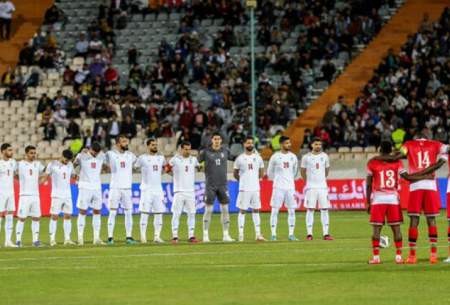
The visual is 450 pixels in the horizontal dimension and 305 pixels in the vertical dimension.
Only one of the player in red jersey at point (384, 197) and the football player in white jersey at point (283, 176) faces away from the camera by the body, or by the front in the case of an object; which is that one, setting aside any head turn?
the player in red jersey

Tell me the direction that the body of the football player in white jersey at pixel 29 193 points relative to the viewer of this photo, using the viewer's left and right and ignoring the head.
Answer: facing the viewer

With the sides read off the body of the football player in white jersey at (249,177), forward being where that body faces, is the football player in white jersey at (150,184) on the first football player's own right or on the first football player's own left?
on the first football player's own right

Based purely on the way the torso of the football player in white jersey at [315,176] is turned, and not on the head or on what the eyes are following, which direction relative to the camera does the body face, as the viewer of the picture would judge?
toward the camera

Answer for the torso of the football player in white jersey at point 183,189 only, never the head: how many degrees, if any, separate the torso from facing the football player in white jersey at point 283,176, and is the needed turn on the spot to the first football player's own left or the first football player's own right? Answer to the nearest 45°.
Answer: approximately 90° to the first football player's own left

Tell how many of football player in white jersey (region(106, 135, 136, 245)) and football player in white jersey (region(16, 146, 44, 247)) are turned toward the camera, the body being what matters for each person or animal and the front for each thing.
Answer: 2

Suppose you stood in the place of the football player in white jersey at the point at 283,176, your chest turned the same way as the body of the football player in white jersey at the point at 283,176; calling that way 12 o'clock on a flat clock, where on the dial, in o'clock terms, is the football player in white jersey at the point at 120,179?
the football player in white jersey at the point at 120,179 is roughly at 3 o'clock from the football player in white jersey at the point at 283,176.

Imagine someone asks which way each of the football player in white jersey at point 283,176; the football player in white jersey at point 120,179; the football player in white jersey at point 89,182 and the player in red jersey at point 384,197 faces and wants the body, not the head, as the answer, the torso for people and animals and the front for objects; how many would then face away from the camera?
1

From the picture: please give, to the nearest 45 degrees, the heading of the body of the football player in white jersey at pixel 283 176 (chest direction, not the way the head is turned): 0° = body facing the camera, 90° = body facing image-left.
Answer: approximately 0°

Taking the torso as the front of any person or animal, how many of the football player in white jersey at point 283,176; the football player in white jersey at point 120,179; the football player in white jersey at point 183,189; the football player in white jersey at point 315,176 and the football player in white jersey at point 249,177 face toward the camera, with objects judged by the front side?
5

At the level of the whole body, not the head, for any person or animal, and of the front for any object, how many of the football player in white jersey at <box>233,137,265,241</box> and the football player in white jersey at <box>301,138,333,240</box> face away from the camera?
0

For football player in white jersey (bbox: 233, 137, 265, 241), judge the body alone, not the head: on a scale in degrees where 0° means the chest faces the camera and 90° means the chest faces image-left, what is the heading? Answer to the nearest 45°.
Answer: approximately 0°

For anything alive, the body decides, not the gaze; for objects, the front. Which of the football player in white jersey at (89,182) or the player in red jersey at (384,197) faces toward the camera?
the football player in white jersey

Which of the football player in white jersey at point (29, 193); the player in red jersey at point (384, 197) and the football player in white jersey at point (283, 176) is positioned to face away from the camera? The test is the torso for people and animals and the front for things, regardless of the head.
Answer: the player in red jersey

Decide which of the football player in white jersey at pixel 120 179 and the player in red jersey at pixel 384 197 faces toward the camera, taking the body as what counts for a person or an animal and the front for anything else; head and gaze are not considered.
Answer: the football player in white jersey

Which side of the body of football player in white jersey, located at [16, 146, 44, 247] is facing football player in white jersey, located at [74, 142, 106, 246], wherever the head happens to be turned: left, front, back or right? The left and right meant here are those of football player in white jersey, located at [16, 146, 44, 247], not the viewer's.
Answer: left
